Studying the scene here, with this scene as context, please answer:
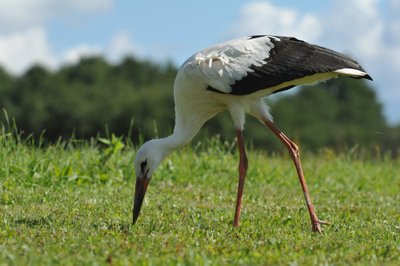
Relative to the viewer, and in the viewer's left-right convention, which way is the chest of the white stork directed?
facing to the left of the viewer
